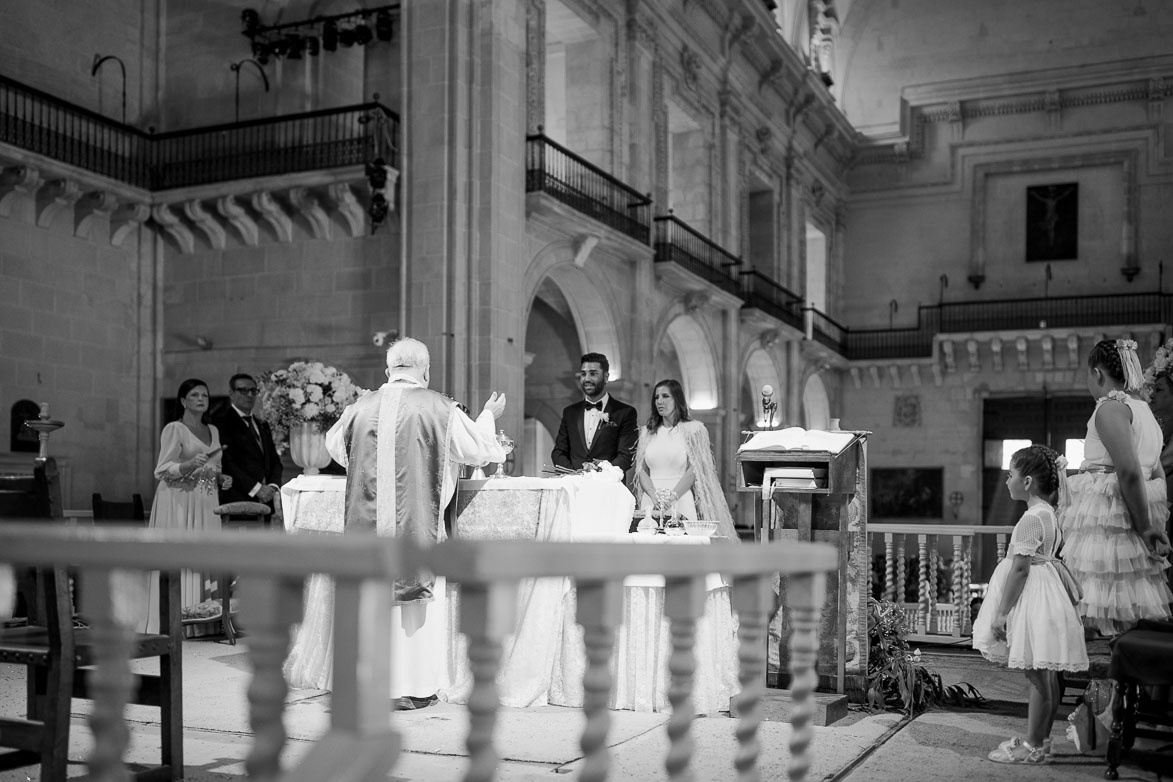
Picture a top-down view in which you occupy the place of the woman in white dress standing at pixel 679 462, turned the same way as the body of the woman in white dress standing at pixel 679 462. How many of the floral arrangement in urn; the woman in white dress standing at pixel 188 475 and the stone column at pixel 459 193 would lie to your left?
0

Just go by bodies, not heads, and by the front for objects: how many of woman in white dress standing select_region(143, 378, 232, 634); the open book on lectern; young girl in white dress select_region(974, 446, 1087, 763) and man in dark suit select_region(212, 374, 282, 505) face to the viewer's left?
1

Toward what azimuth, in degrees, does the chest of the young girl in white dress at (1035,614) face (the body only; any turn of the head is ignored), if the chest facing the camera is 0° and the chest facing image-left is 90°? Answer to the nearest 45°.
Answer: approximately 90°

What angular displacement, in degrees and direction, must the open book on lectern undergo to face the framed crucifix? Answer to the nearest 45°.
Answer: approximately 180°

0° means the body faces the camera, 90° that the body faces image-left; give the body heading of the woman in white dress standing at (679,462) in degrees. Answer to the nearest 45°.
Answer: approximately 45°

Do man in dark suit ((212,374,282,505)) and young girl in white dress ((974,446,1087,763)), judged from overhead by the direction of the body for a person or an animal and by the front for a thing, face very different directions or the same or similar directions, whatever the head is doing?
very different directions

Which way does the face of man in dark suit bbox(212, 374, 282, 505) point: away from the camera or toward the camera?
toward the camera

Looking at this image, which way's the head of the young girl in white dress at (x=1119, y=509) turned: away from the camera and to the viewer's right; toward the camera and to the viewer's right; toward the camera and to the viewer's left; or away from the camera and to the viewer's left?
away from the camera and to the viewer's left

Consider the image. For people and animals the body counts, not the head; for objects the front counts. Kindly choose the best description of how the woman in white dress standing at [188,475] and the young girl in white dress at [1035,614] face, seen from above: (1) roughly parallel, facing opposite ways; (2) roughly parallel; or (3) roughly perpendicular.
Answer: roughly parallel, facing opposite ways

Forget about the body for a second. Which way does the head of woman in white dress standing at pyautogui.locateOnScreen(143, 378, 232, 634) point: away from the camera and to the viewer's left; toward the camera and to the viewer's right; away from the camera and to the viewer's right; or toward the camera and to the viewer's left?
toward the camera and to the viewer's right

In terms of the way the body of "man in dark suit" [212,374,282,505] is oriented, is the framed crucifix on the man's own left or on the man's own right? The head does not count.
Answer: on the man's own left

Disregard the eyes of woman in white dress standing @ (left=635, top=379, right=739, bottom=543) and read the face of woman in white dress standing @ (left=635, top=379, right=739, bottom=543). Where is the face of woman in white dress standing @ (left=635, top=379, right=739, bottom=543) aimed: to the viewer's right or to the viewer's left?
to the viewer's left

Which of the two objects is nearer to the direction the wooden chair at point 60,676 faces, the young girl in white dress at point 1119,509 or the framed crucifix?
the framed crucifix

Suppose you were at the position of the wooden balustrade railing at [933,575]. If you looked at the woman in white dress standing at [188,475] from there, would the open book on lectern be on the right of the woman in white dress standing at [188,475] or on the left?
left
